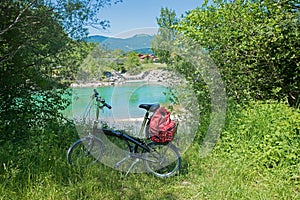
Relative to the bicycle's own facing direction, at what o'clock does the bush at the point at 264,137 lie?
The bush is roughly at 6 o'clock from the bicycle.

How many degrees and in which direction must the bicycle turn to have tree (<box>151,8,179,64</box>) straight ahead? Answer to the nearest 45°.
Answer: approximately 90° to its right

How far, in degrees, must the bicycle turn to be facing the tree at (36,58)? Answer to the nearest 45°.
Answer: approximately 45° to its right

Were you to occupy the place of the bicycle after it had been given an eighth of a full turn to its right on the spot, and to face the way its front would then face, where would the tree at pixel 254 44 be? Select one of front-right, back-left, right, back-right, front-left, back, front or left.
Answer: right

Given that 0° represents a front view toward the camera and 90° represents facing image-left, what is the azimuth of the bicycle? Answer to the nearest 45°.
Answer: approximately 90°
